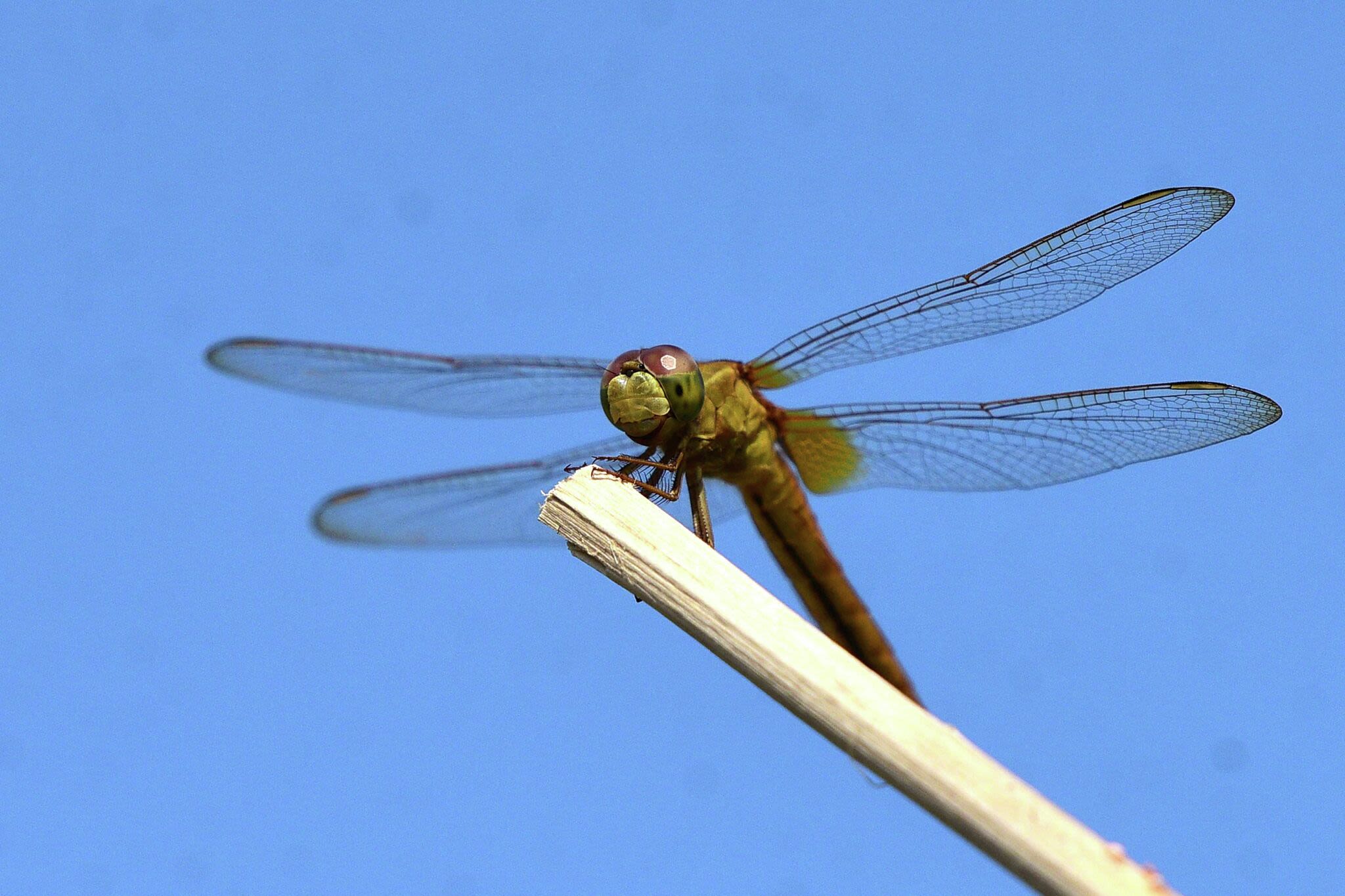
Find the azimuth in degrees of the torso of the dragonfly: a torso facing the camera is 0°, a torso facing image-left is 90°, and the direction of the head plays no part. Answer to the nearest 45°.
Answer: approximately 45°
